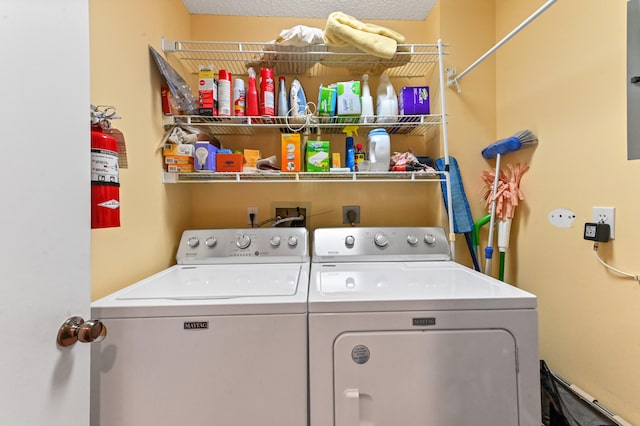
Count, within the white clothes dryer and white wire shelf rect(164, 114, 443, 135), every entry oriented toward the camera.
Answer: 2

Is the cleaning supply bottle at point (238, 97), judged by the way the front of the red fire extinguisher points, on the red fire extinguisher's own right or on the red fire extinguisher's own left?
on the red fire extinguisher's own left

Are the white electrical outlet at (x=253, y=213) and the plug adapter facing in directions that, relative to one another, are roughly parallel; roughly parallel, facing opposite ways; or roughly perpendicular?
roughly perpendicular

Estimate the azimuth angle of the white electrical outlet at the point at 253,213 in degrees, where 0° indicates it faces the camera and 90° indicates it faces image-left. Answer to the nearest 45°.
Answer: approximately 0°

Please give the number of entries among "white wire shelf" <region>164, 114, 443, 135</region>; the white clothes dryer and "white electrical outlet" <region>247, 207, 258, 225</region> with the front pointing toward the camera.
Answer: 3

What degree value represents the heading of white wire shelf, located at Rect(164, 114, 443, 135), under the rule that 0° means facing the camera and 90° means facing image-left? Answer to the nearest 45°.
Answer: approximately 0°

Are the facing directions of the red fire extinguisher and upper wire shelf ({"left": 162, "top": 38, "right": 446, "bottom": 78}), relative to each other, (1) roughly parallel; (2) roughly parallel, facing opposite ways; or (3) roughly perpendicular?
roughly perpendicular
